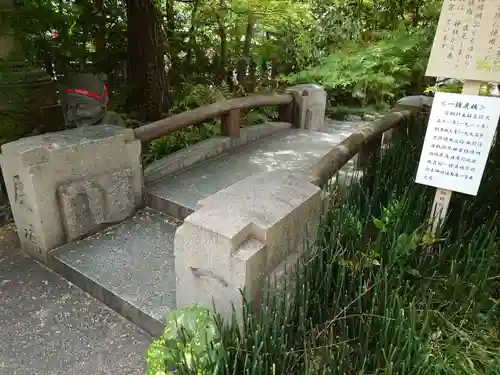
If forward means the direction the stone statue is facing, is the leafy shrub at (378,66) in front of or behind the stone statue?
behind

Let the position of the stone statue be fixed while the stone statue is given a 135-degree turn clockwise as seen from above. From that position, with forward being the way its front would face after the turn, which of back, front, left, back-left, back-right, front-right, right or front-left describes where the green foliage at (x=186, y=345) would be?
back

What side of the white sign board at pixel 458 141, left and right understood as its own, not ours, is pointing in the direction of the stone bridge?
right

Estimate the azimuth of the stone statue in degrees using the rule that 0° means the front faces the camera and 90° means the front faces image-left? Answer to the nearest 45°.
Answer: approximately 45°

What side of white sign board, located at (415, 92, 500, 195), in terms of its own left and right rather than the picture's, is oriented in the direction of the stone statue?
right

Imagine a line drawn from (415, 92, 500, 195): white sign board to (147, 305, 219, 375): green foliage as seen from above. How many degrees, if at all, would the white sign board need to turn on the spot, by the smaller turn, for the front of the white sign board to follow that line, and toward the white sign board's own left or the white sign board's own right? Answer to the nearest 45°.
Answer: approximately 45° to the white sign board's own right

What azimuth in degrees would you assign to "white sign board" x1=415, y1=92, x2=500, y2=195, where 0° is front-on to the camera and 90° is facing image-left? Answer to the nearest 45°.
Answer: approximately 0°

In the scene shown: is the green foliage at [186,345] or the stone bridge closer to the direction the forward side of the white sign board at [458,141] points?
the green foliage

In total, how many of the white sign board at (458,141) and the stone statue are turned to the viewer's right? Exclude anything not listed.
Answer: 0

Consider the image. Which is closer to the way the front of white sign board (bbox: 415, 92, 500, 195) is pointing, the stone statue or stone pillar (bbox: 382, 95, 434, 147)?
the stone statue

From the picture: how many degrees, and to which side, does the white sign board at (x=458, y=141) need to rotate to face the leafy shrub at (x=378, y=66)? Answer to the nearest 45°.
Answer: approximately 180°
